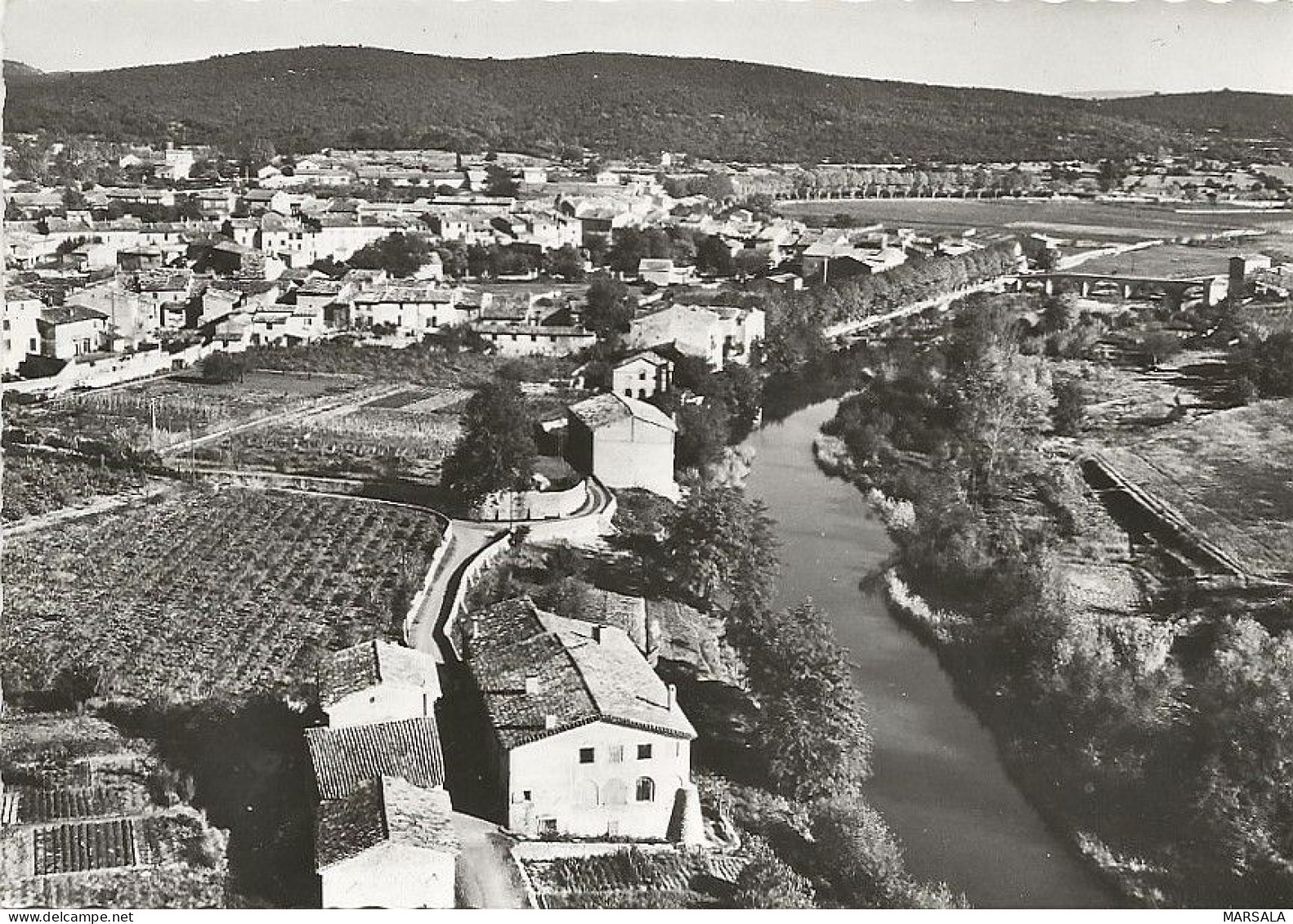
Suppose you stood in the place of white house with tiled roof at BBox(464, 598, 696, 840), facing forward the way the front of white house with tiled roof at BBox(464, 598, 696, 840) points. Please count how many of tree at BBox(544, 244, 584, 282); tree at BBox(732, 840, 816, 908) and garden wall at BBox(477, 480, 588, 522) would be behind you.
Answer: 2

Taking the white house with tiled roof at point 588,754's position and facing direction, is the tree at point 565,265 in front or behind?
behind

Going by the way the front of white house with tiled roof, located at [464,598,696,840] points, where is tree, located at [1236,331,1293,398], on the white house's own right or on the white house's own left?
on the white house's own left

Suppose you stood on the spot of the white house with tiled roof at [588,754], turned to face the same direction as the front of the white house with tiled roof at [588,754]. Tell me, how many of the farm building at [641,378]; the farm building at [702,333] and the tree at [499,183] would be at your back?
3

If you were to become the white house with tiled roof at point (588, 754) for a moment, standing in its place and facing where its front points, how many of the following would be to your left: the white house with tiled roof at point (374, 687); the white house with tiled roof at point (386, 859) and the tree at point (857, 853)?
1

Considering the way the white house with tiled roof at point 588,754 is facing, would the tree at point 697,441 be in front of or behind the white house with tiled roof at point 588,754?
behind

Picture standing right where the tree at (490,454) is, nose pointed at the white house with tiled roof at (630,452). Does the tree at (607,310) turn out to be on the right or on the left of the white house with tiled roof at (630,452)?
left

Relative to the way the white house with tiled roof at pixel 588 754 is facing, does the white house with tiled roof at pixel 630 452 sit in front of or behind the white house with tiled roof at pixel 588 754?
behind

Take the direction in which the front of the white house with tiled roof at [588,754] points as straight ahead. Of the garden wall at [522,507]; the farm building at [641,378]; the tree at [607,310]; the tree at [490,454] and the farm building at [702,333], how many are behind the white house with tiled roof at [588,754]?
5

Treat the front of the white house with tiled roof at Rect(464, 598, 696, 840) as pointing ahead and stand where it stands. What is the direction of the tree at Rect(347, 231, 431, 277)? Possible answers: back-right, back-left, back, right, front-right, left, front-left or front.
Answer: back

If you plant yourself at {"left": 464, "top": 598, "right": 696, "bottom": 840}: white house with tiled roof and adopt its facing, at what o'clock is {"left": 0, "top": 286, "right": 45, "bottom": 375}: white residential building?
The white residential building is roughly at 5 o'clock from the white house with tiled roof.

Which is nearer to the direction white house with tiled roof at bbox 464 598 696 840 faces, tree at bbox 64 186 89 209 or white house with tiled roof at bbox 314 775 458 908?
the white house with tiled roof

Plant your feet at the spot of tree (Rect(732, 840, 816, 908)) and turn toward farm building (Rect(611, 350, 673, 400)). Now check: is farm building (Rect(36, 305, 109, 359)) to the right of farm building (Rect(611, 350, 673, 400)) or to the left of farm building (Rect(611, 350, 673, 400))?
left

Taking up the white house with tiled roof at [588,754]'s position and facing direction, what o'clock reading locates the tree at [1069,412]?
The tree is roughly at 7 o'clock from the white house with tiled roof.

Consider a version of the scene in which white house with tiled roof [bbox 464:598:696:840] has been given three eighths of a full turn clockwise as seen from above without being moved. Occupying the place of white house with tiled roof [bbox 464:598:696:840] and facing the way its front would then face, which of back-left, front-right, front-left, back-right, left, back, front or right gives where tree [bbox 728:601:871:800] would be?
right

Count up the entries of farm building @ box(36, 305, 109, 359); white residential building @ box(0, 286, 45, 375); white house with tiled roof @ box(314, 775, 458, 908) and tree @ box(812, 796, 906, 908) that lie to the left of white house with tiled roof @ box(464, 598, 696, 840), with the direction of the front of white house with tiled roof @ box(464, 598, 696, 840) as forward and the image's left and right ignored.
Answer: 1

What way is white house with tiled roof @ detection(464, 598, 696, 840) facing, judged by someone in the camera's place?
facing the viewer

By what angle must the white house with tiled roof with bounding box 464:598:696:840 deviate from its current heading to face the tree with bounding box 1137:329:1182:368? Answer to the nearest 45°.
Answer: approximately 135° to its left

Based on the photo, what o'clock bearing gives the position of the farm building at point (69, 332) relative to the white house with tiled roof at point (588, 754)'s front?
The farm building is roughly at 5 o'clock from the white house with tiled roof.
